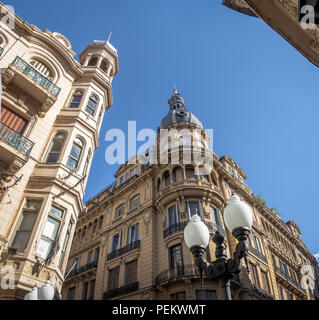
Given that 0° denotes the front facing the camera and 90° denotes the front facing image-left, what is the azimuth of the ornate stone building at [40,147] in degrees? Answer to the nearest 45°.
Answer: approximately 315°

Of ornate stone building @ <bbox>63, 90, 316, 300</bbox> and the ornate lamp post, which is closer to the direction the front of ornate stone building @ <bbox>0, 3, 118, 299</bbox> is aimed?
the ornate lamp post

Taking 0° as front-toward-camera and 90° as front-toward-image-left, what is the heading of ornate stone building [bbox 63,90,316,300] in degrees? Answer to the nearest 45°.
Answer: approximately 0°

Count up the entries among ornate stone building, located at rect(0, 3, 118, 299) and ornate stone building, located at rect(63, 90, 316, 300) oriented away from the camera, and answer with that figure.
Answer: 0

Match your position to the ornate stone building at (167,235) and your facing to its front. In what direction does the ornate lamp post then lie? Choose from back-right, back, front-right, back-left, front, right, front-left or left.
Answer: front

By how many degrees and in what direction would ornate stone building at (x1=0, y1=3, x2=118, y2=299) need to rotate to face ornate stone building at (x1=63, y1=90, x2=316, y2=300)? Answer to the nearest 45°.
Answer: approximately 90° to its left

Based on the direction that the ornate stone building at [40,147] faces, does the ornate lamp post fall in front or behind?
in front

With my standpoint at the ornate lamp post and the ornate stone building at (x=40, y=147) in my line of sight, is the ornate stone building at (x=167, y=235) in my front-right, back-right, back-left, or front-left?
front-right
